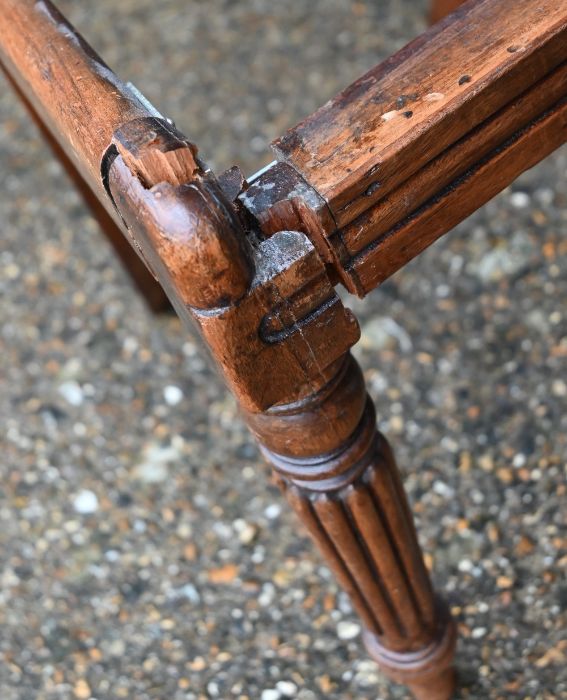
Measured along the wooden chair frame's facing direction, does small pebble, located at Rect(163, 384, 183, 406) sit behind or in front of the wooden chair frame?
behind

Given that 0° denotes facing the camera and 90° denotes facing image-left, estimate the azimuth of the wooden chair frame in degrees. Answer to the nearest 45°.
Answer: approximately 315°

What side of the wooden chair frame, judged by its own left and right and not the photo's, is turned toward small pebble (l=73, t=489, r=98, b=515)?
right
